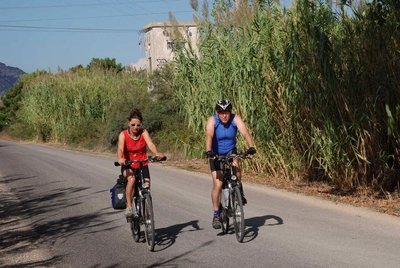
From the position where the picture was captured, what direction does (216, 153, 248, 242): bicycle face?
facing the viewer

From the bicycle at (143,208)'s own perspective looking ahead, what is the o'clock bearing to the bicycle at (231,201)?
the bicycle at (231,201) is roughly at 9 o'clock from the bicycle at (143,208).

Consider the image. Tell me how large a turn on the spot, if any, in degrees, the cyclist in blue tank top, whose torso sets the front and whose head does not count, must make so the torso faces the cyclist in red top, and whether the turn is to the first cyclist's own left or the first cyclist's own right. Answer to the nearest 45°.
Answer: approximately 90° to the first cyclist's own right

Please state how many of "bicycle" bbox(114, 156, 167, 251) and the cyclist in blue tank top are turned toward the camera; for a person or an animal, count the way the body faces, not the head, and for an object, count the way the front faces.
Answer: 2

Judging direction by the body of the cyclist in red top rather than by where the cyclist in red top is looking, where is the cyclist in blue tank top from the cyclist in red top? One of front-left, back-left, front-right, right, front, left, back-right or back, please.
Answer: left

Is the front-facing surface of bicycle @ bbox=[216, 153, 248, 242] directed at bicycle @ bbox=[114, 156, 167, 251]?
no

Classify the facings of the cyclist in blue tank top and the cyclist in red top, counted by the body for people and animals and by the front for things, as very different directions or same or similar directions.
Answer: same or similar directions

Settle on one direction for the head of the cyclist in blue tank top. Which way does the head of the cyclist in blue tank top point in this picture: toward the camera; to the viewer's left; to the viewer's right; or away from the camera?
toward the camera

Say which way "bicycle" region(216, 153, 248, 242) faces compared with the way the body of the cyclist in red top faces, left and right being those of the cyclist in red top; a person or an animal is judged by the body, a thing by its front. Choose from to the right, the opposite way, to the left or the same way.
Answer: the same way

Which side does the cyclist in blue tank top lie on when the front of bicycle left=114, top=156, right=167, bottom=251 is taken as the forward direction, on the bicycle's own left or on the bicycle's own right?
on the bicycle's own left

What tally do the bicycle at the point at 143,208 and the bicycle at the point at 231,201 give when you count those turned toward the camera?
2

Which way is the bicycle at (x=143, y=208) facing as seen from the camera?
toward the camera

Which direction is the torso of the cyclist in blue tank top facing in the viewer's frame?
toward the camera

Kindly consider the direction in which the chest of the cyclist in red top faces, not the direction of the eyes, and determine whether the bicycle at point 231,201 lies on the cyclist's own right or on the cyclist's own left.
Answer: on the cyclist's own left
